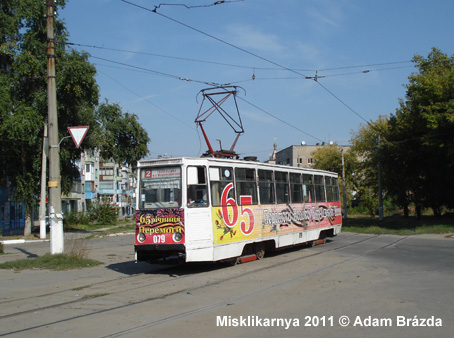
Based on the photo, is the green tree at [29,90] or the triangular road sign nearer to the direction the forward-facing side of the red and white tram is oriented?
the triangular road sign

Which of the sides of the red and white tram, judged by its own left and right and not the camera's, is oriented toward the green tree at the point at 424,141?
back

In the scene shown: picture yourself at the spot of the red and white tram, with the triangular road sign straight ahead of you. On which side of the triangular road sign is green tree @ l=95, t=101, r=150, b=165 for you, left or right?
right

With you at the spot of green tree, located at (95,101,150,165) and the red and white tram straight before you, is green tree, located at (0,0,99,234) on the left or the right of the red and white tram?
right

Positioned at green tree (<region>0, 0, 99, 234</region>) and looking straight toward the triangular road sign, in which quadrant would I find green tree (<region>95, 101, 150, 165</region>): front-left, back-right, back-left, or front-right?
back-left

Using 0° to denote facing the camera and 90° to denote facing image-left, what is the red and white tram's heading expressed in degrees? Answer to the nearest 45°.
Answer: approximately 45°

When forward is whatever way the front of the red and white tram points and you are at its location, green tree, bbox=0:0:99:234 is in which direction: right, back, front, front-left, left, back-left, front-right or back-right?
right

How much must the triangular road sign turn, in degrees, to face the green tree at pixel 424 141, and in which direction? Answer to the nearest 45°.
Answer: approximately 135° to its left

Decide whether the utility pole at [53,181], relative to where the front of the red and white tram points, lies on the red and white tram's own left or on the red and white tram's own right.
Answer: on the red and white tram's own right

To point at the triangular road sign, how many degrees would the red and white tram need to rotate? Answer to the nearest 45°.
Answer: approximately 45° to its right

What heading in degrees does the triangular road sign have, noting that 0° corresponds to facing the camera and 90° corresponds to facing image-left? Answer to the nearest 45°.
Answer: approximately 0°

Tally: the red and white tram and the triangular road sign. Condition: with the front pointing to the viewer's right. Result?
0
